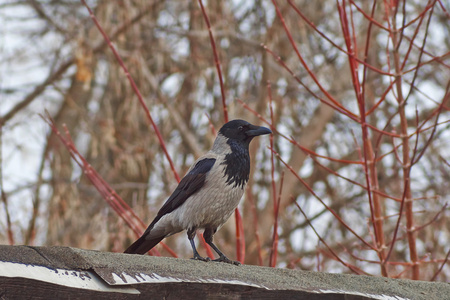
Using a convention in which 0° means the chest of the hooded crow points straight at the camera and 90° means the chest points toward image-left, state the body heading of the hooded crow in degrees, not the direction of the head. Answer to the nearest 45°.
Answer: approximately 270°
